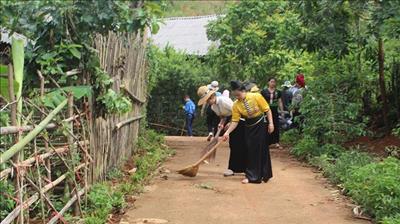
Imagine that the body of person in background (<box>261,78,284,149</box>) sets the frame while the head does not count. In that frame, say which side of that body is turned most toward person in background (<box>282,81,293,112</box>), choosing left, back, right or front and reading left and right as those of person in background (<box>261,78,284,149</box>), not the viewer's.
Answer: back

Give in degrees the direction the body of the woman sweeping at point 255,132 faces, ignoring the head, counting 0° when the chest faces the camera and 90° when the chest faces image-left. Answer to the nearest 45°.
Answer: approximately 45°

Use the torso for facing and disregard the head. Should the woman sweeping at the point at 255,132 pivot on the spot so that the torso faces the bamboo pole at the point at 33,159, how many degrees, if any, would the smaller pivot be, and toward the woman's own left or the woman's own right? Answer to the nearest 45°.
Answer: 0° — they already face it

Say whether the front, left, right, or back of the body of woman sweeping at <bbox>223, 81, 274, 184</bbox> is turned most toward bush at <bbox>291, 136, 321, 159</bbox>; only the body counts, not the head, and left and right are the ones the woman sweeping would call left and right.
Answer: back

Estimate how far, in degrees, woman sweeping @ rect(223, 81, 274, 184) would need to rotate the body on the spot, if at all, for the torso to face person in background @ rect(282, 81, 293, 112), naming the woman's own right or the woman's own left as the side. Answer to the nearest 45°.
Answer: approximately 135° to the woman's own right

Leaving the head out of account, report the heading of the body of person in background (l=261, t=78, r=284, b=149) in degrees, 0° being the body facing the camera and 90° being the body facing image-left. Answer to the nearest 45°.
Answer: approximately 0°

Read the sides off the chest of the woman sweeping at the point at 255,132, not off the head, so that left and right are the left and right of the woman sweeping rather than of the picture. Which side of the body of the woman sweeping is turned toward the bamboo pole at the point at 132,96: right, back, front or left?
right

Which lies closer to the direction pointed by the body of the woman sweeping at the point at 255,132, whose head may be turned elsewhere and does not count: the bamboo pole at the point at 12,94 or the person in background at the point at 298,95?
the bamboo pole

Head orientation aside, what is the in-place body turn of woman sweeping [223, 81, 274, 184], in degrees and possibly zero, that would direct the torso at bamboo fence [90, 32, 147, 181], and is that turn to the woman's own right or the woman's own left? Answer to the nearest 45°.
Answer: approximately 45° to the woman's own right
